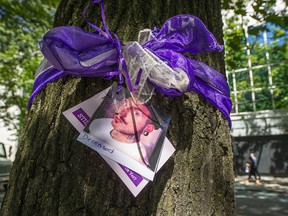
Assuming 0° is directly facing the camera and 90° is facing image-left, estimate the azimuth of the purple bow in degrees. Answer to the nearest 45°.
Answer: approximately 0°

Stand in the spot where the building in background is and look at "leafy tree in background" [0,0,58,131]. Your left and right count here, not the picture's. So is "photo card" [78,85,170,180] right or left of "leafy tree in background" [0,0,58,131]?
left

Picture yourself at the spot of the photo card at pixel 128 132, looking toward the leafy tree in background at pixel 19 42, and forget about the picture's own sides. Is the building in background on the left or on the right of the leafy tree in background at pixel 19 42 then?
right

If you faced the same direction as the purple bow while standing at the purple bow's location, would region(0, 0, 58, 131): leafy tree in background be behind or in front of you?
behind

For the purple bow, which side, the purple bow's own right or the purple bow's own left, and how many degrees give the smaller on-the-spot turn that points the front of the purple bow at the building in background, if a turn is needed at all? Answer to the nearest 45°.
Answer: approximately 135° to the purple bow's own left
